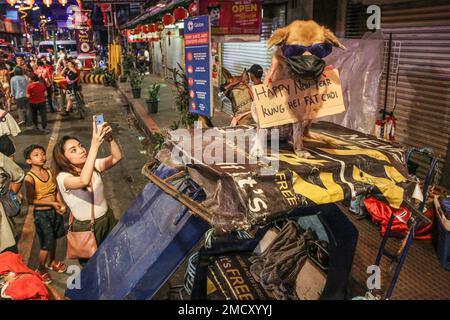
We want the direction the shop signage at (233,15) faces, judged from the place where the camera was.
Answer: facing the viewer

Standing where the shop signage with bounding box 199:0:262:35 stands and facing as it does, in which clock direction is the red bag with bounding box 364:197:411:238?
The red bag is roughly at 11 o'clock from the shop signage.

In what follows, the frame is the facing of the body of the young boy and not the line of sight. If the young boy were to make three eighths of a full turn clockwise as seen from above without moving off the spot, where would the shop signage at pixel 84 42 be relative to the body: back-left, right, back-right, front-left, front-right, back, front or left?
right

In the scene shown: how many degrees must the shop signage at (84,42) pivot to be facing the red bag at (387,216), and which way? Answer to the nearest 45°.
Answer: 0° — it already faces it

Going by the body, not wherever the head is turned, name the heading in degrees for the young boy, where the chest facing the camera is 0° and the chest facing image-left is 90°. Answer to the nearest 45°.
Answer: approximately 315°

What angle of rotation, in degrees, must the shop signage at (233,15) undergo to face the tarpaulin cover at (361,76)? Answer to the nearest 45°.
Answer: approximately 45° to its left

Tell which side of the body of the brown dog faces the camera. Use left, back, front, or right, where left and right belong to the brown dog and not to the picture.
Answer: front

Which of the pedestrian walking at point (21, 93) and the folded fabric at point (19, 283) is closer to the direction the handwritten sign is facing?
the folded fabric

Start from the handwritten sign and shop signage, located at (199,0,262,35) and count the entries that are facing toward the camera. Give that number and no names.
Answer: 2

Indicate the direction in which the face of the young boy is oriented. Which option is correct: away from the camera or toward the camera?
toward the camera

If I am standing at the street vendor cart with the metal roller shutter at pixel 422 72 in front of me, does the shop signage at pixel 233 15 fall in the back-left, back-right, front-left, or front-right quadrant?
front-left

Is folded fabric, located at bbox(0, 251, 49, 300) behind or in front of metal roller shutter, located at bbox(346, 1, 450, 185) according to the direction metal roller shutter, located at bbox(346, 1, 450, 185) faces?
in front
